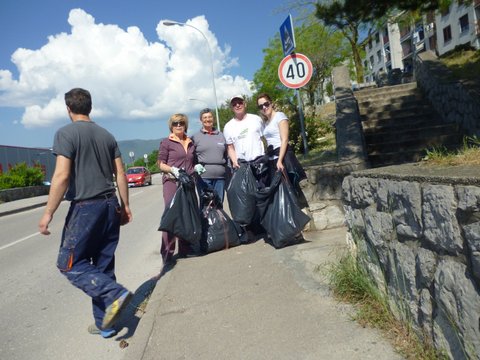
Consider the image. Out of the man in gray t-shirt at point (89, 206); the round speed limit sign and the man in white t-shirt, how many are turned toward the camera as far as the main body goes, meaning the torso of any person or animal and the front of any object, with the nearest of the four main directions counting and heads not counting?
2

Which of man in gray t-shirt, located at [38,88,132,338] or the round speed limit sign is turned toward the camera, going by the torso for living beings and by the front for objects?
the round speed limit sign

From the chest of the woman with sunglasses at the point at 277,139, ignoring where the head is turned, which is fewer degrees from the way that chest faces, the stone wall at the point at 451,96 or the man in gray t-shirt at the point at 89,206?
the man in gray t-shirt

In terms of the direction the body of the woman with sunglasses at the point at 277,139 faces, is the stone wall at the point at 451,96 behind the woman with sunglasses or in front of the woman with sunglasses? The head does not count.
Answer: behind

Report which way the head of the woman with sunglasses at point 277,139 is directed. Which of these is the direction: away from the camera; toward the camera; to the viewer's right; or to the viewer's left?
toward the camera

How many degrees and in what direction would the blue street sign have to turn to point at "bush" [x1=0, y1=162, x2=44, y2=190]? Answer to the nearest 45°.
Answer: approximately 90° to its right

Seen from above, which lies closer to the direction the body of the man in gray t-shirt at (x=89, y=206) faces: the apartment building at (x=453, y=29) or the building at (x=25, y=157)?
the building

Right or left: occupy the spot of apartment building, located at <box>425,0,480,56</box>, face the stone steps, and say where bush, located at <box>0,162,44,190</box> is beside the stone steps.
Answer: right

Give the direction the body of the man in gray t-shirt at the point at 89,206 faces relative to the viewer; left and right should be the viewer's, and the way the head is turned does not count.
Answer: facing away from the viewer and to the left of the viewer

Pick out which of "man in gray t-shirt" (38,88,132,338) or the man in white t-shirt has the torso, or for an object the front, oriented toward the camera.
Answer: the man in white t-shirt

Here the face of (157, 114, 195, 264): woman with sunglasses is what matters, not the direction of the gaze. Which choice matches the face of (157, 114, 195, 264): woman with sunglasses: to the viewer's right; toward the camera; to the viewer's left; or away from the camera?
toward the camera

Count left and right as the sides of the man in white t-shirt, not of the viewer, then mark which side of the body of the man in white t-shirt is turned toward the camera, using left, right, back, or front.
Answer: front

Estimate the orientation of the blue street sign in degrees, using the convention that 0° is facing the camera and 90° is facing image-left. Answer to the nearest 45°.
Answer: approximately 45°
